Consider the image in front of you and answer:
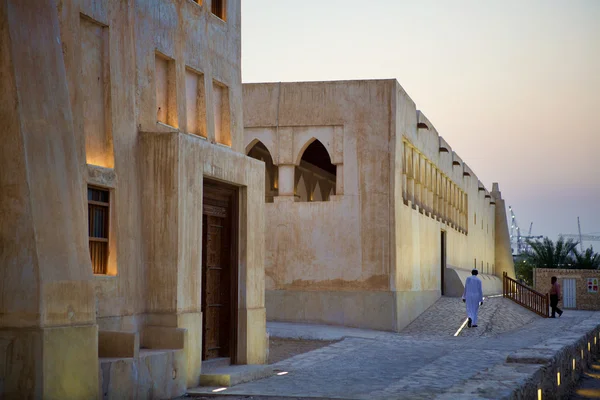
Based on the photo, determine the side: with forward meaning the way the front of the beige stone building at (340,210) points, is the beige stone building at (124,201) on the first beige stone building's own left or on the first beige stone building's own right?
on the first beige stone building's own right

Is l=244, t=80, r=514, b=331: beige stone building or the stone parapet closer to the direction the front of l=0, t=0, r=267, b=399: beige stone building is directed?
the stone parapet

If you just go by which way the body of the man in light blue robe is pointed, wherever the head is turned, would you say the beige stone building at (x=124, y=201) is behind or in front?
behind

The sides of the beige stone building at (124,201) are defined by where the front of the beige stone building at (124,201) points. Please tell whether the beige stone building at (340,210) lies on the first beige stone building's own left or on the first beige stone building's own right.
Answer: on the first beige stone building's own left

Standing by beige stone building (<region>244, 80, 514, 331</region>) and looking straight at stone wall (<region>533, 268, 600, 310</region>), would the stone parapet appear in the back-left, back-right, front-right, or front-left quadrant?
back-right

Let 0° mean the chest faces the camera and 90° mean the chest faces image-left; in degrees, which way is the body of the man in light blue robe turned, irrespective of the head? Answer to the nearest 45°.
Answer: approximately 180°

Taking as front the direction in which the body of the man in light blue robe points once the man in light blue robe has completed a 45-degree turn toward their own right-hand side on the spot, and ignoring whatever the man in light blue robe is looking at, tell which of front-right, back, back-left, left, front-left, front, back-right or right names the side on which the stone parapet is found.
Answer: back-right
